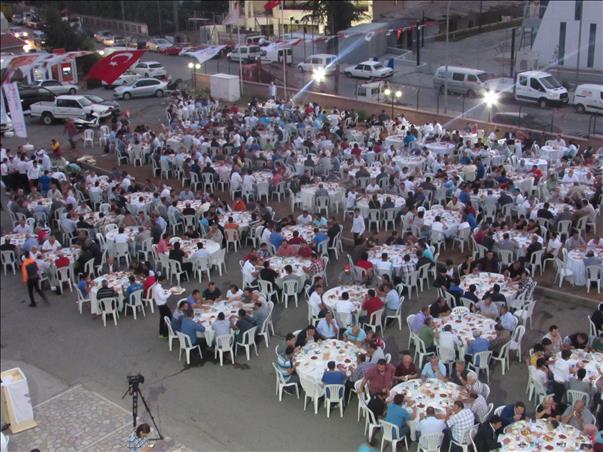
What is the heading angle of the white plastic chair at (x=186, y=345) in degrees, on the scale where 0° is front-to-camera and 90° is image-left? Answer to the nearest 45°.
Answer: approximately 225°

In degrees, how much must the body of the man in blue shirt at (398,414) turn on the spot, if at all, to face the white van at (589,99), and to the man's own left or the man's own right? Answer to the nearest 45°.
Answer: approximately 45° to the man's own left

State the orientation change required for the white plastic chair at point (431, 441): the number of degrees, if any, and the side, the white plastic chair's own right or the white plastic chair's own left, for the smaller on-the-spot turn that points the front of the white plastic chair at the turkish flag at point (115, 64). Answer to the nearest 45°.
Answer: approximately 45° to the white plastic chair's own left

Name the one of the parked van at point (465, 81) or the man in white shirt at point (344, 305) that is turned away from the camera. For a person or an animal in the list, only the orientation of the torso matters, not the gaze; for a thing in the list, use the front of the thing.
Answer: the man in white shirt

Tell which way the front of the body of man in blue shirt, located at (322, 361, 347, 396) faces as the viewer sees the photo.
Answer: away from the camera

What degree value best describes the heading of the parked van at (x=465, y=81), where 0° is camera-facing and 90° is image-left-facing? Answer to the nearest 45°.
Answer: approximately 315°

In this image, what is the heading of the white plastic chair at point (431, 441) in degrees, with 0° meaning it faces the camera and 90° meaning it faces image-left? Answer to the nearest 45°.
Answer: approximately 180°

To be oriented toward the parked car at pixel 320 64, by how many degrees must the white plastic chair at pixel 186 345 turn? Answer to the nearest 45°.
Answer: approximately 45° to its left
